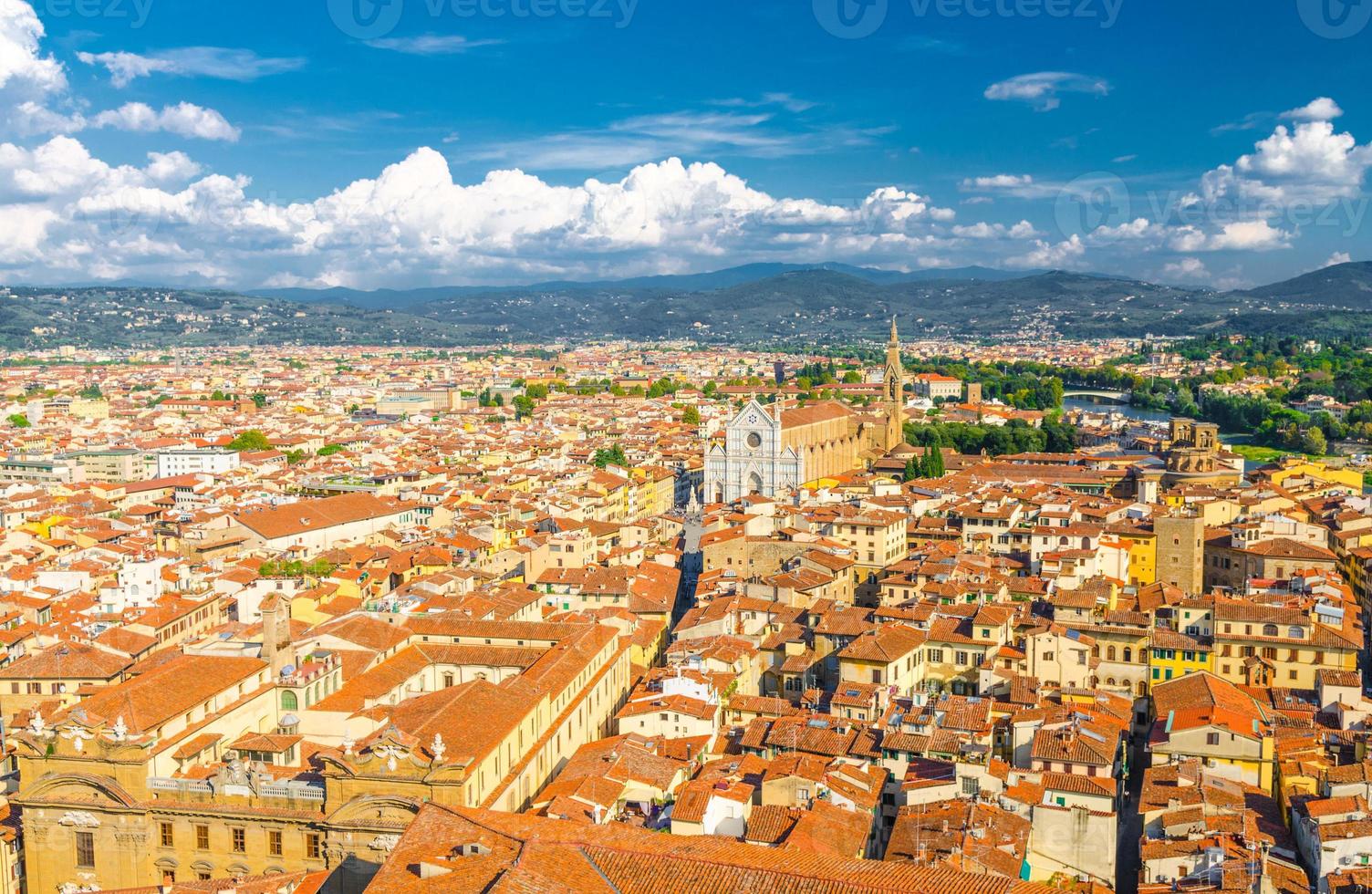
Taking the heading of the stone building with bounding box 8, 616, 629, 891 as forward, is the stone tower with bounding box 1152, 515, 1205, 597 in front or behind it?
behind

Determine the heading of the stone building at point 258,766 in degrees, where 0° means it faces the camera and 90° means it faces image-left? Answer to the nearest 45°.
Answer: approximately 45°
